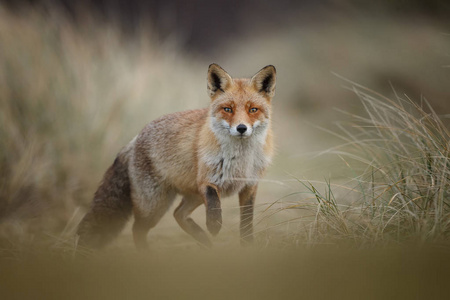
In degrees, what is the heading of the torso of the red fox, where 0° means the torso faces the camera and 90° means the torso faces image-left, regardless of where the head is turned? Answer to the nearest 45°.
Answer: approximately 315°
